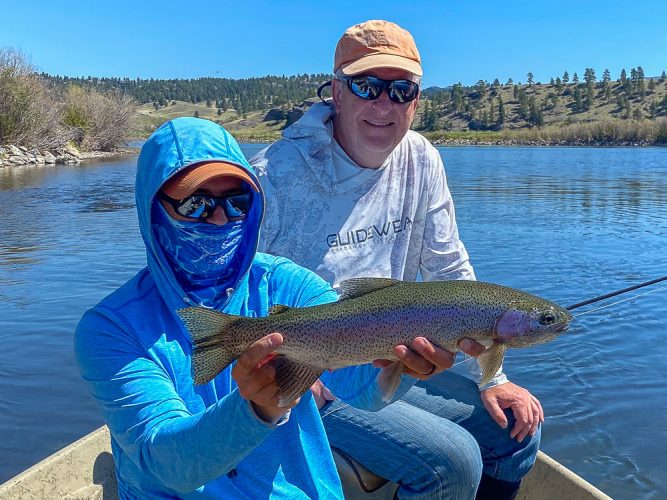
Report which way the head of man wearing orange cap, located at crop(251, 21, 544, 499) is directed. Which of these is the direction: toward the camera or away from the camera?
toward the camera

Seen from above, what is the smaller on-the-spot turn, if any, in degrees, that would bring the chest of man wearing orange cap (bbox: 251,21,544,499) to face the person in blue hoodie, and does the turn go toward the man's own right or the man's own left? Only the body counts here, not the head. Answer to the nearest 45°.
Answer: approximately 90° to the man's own right

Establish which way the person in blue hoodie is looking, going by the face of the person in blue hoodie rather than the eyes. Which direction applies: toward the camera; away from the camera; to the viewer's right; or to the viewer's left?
toward the camera

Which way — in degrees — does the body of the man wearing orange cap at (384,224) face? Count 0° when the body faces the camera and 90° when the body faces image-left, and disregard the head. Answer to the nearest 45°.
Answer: approximately 315°
